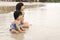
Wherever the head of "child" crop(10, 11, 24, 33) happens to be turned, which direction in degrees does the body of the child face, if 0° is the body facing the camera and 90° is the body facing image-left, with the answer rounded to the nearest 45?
approximately 270°
